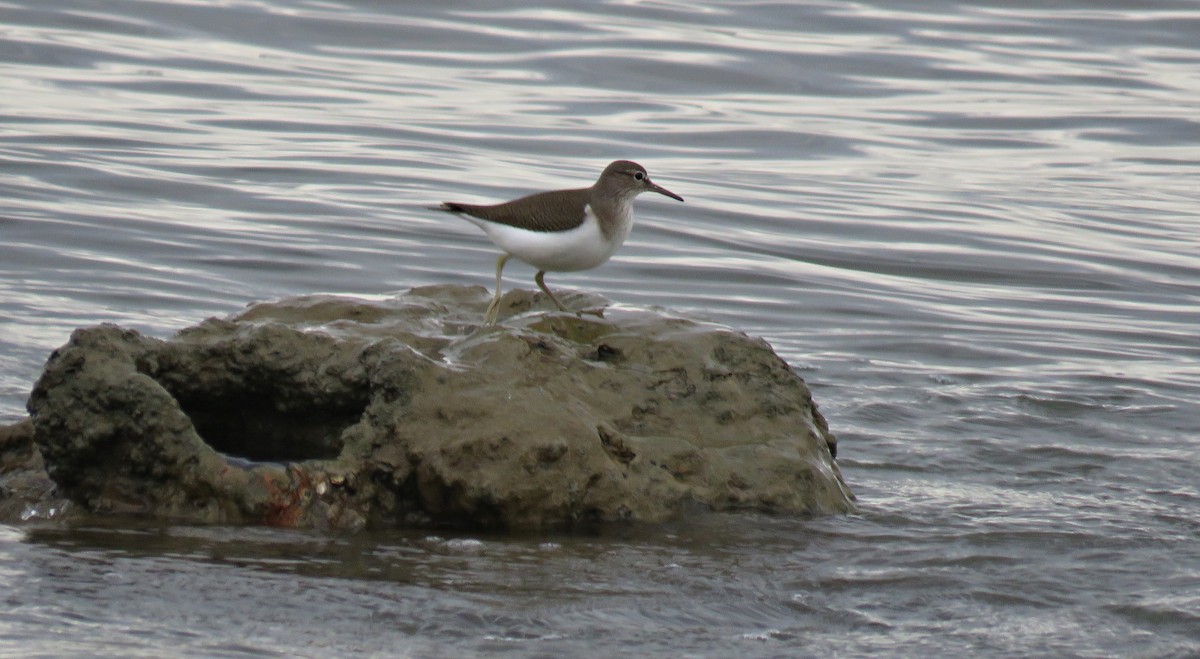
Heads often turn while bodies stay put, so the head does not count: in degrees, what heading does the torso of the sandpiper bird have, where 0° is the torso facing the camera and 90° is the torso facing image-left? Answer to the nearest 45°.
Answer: approximately 270°

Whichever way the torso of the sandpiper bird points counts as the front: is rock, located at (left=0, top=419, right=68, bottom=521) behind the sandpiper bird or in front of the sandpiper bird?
behind
